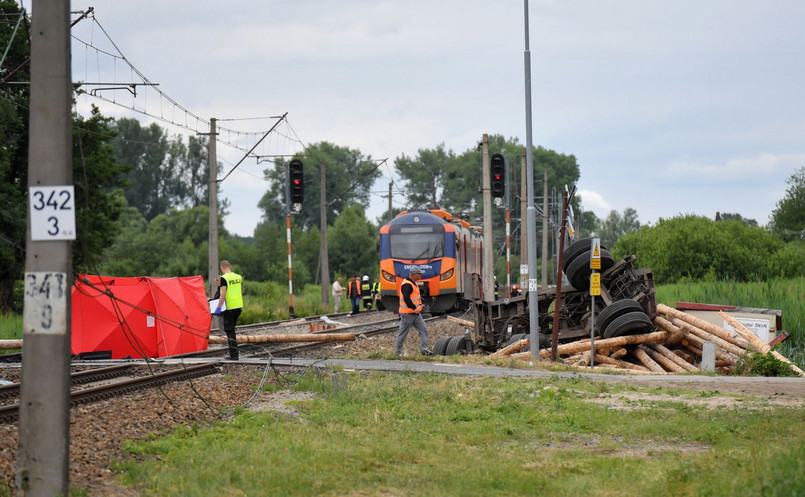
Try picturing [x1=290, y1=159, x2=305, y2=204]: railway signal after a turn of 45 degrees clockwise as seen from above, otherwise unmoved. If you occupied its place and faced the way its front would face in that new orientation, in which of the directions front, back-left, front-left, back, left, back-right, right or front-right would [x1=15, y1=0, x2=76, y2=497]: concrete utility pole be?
front-left

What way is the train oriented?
toward the camera

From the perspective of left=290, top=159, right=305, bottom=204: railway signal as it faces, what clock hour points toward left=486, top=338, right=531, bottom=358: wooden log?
The wooden log is roughly at 11 o'clock from the railway signal.

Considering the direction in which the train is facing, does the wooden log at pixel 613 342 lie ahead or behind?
ahead

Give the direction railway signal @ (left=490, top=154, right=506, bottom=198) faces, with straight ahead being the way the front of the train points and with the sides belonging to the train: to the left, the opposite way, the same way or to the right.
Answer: the same way

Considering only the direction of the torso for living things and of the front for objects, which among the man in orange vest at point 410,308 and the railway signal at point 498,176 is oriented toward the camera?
the railway signal

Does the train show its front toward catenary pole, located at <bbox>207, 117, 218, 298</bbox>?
no

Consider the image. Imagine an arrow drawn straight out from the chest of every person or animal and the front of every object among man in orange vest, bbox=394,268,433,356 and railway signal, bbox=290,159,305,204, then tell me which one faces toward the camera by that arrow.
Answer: the railway signal

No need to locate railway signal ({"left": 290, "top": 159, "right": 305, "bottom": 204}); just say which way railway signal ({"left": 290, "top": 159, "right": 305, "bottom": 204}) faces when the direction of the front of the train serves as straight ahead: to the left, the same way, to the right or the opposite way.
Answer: the same way

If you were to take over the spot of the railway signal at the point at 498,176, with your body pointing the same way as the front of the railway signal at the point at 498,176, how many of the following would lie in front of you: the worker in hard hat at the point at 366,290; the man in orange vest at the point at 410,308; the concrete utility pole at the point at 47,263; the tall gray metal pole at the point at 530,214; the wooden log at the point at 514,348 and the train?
4

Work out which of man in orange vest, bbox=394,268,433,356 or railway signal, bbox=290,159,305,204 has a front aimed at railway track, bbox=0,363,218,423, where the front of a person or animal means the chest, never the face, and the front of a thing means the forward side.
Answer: the railway signal

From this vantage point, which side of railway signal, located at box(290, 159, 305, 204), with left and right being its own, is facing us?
front

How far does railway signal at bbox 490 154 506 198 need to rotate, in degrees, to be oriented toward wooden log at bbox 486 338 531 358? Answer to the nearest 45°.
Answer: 0° — it already faces it

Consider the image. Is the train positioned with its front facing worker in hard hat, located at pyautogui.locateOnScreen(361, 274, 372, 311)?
no
